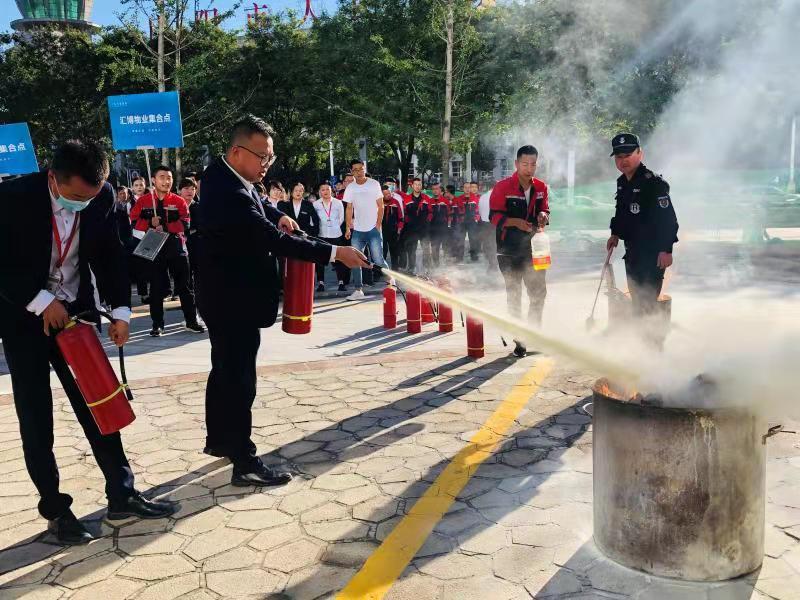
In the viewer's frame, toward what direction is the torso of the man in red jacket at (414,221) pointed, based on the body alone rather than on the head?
toward the camera

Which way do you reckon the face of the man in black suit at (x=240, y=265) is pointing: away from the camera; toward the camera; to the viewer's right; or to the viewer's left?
to the viewer's right

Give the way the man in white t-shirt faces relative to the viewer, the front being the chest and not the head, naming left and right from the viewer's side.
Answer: facing the viewer

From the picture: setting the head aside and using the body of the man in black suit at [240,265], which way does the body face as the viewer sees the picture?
to the viewer's right

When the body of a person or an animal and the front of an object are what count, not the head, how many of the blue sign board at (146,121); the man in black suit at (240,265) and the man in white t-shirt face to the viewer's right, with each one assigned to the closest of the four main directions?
1

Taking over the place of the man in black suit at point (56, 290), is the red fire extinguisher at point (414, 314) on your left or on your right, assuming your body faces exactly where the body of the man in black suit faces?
on your left

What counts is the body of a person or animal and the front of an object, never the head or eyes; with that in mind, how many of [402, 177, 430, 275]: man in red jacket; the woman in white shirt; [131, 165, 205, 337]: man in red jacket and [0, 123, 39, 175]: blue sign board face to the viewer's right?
0

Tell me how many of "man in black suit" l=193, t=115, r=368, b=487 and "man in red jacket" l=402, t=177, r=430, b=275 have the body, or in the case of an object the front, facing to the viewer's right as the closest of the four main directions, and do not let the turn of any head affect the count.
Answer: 1

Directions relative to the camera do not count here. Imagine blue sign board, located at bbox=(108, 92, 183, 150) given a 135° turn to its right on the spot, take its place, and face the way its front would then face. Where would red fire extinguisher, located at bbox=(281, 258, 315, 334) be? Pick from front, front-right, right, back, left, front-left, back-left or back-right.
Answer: back-left

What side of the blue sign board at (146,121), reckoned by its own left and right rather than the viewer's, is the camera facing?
front

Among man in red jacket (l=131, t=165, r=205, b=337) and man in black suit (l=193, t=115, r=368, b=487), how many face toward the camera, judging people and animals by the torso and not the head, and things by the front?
1

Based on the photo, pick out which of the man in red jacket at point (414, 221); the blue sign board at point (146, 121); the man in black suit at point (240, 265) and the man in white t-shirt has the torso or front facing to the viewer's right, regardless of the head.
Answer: the man in black suit

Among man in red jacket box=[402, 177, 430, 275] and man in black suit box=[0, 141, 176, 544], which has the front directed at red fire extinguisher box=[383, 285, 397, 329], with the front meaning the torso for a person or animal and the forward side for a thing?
the man in red jacket

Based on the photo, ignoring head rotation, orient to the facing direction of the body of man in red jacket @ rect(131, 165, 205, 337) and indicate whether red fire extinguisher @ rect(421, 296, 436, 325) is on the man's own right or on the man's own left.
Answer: on the man's own left

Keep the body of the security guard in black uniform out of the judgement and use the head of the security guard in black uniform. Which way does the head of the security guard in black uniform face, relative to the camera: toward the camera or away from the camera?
toward the camera
